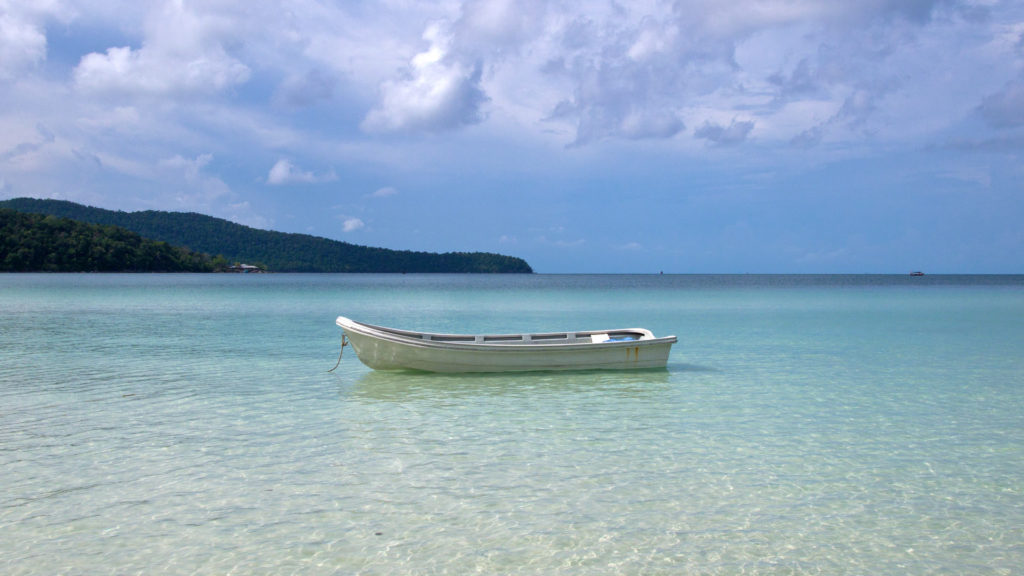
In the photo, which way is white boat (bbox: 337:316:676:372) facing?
to the viewer's left
